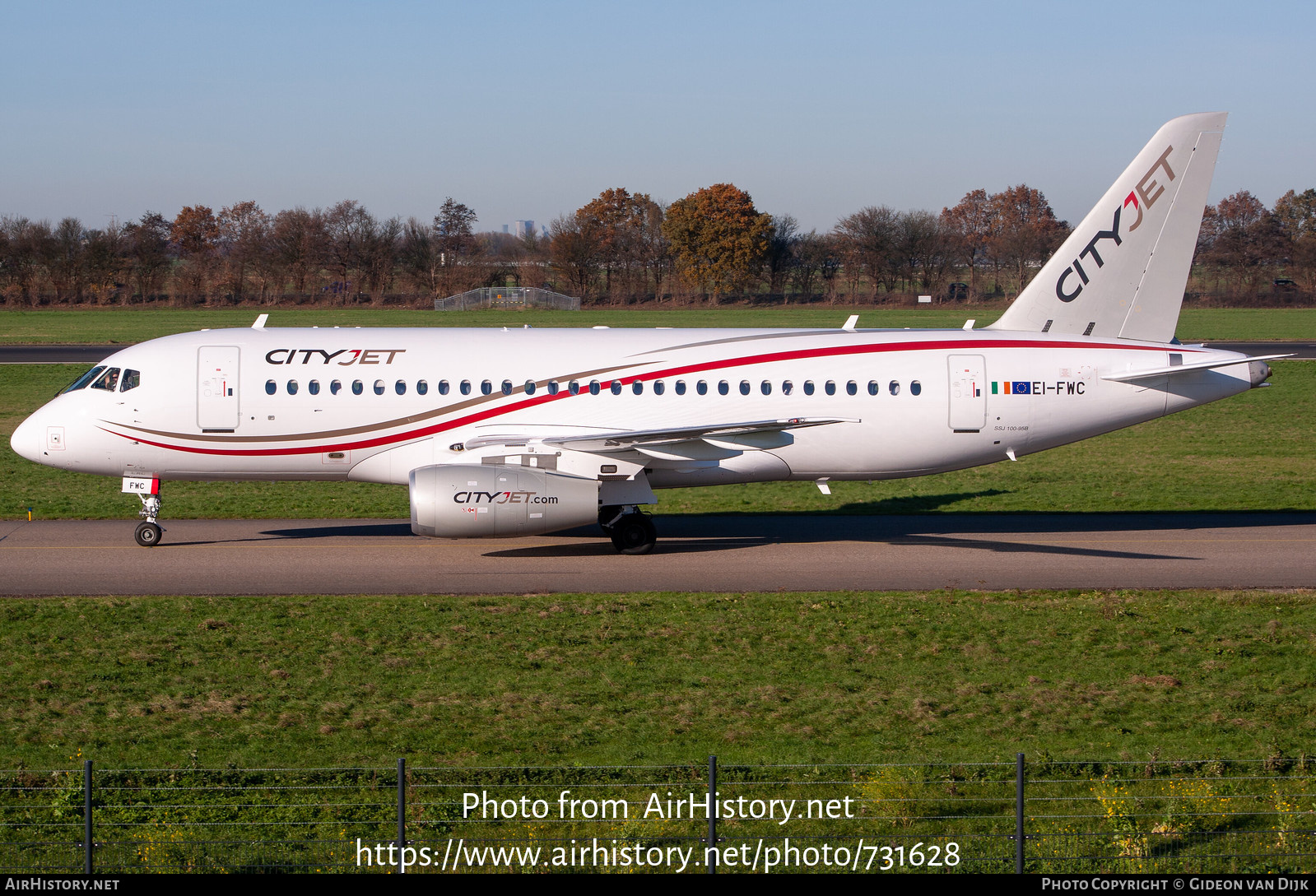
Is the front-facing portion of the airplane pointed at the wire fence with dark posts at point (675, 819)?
no

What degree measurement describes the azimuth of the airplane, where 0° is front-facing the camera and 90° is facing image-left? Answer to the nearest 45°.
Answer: approximately 90°
